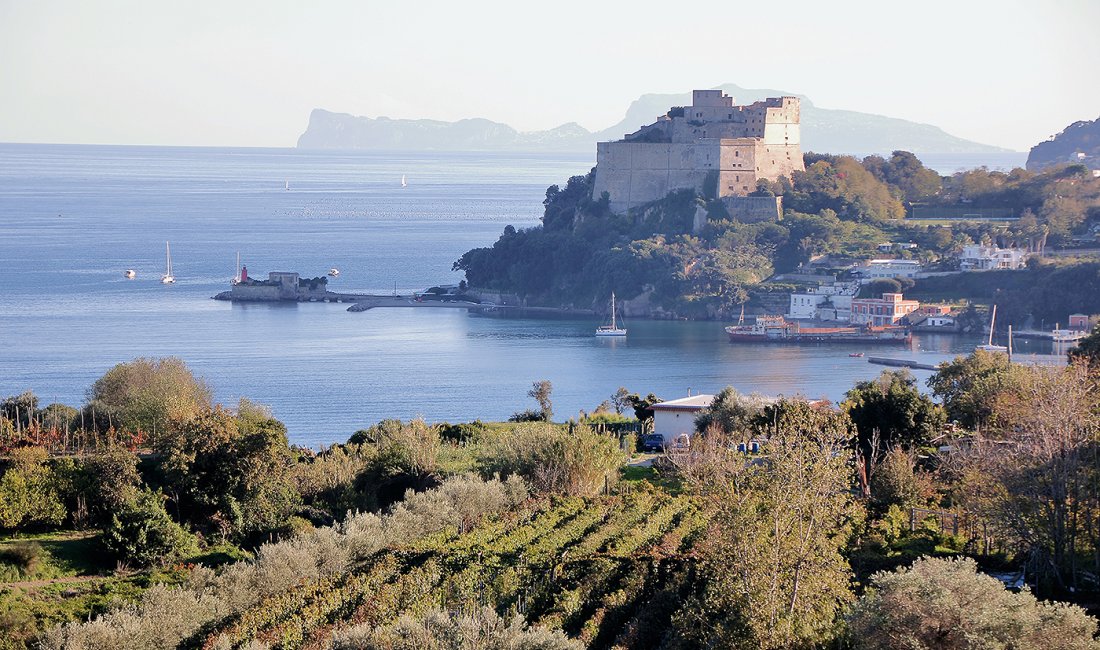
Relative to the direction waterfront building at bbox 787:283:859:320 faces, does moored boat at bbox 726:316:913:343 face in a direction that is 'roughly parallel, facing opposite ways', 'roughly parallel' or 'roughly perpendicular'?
roughly perpendicular

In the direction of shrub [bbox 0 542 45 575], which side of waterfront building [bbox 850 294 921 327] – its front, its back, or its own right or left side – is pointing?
front

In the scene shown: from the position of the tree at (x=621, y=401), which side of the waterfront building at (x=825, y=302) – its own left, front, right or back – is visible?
front

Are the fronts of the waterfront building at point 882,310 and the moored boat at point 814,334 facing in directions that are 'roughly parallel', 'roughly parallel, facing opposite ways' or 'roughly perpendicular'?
roughly perpendicular

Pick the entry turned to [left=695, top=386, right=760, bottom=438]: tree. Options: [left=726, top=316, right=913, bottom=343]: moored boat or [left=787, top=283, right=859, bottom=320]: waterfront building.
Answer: the waterfront building

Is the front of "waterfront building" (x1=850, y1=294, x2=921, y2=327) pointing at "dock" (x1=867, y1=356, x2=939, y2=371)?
yes

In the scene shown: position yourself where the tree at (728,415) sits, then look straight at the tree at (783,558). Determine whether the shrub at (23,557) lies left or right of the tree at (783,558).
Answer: right

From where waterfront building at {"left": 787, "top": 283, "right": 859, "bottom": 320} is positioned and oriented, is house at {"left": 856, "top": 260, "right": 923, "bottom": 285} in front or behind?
behind

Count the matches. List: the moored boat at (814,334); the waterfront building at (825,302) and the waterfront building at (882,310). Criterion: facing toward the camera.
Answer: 2

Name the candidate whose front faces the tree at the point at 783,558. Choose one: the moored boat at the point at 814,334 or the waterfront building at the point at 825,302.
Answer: the waterfront building

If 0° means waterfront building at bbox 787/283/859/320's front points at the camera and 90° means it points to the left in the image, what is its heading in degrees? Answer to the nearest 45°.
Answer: approximately 0°

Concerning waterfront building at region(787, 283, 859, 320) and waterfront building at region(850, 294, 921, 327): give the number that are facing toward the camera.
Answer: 2

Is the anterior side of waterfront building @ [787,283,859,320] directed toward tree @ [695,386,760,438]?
yes

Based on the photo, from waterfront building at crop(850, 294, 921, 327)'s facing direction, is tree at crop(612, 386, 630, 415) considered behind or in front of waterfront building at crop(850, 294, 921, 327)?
in front
